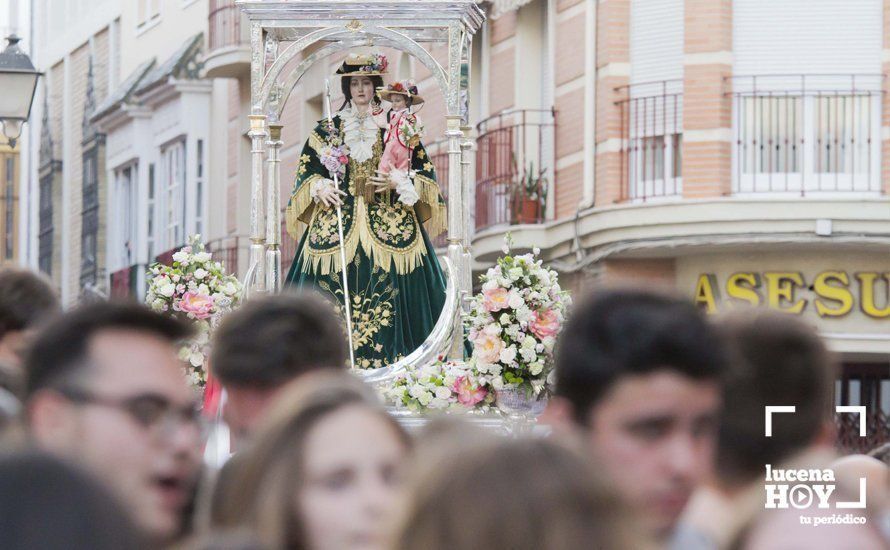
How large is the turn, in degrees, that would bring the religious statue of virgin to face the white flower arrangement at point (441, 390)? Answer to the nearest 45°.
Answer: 0° — it already faces it

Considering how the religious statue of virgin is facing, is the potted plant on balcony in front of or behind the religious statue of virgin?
behind

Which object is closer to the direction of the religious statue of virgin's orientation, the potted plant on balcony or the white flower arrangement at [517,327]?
the white flower arrangement

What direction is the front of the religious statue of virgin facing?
toward the camera

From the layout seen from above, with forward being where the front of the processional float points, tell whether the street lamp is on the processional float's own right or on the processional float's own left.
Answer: on the processional float's own right

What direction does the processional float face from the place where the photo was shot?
facing the viewer

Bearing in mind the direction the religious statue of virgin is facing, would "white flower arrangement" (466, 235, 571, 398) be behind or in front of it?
in front

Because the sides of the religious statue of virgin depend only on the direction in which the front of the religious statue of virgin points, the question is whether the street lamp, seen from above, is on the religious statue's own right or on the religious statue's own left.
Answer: on the religious statue's own right
